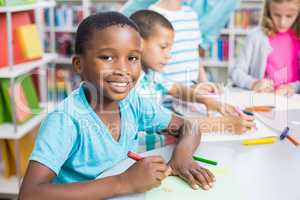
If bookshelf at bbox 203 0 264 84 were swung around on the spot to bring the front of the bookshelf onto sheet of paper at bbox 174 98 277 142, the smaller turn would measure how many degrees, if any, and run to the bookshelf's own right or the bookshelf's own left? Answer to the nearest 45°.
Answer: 0° — it already faces it

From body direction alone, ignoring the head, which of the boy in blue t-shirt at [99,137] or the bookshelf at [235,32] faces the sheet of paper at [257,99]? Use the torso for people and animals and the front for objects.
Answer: the bookshelf

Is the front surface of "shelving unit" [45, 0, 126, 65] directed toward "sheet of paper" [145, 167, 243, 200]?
yes

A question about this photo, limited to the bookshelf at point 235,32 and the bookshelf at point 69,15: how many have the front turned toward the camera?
2

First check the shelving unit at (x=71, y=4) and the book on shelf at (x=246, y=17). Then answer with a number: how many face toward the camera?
2

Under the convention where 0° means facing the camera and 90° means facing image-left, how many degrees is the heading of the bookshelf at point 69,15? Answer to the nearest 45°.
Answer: approximately 0°
